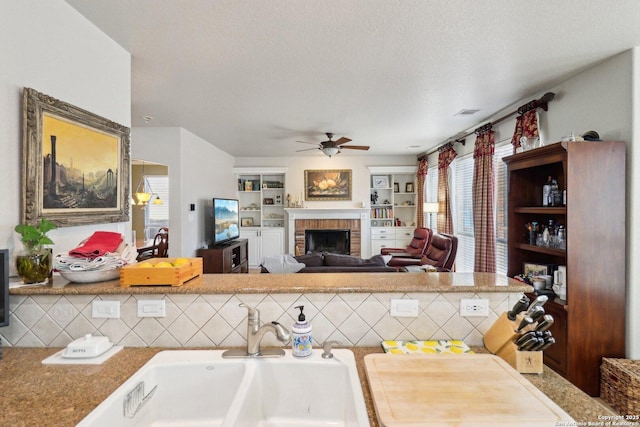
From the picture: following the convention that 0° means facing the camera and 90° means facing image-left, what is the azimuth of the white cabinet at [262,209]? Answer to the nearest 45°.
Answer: approximately 0°

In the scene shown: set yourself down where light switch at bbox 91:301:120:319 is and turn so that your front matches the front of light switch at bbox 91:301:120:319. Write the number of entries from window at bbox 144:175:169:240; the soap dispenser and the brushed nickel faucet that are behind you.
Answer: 1

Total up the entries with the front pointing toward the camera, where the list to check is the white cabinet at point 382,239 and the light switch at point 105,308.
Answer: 2

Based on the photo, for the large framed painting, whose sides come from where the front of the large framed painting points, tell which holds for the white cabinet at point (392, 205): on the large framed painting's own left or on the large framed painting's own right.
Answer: on the large framed painting's own left

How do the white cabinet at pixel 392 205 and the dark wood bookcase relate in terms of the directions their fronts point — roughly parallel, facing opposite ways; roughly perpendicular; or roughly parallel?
roughly perpendicular

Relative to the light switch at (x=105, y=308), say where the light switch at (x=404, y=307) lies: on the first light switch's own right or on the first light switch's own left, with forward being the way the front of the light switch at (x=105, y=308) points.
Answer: on the first light switch's own left

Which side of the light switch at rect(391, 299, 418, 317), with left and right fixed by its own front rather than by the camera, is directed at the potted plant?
right

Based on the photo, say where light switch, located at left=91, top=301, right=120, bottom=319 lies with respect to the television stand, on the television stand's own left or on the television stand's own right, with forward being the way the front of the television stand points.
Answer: on the television stand's own right

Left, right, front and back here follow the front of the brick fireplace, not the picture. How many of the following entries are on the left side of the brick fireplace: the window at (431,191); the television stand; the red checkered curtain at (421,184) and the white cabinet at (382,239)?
3

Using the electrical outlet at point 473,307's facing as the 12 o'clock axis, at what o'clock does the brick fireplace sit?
The brick fireplace is roughly at 5 o'clock from the electrical outlet.
